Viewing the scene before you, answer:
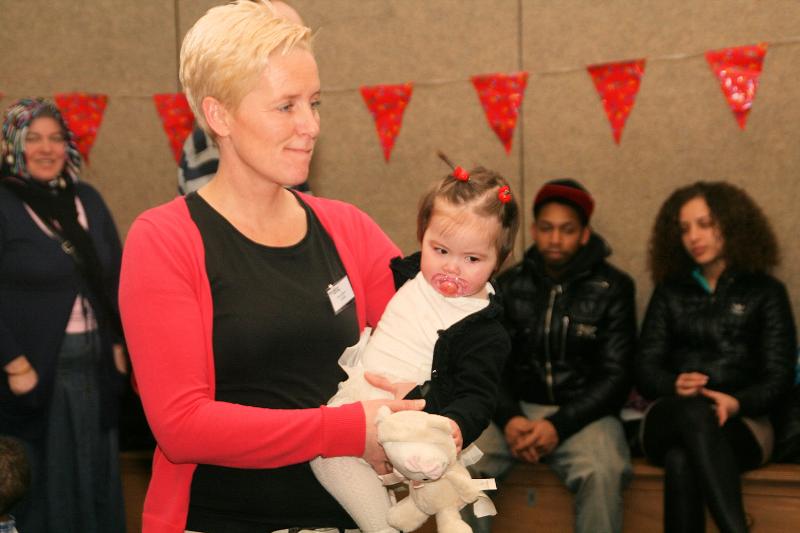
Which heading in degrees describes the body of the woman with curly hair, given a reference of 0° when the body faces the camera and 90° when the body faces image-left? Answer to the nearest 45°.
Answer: approximately 45°

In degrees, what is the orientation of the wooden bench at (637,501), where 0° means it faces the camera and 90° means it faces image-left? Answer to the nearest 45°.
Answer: approximately 0°

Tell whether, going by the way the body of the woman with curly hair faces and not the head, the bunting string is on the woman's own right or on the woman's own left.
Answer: on the woman's own right
